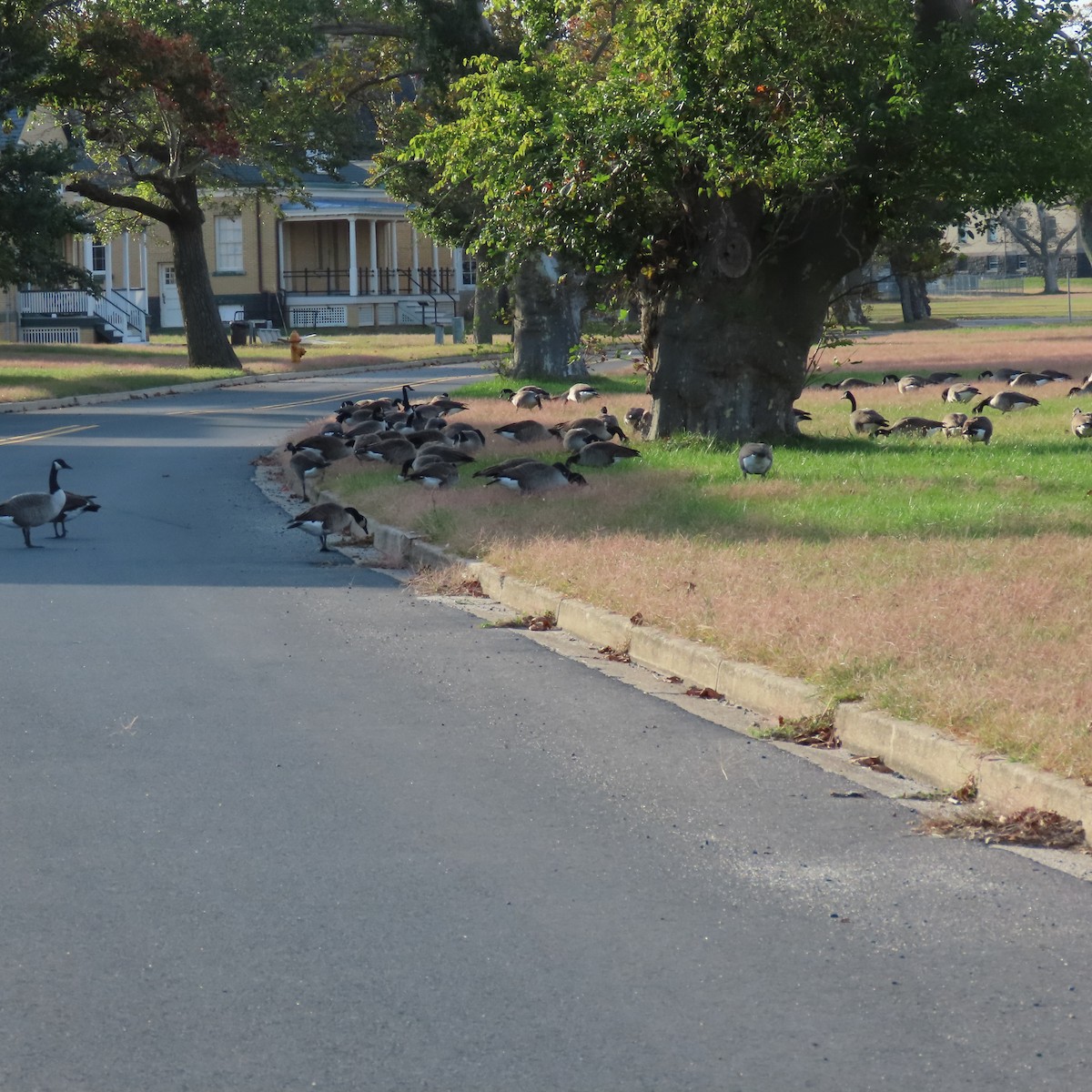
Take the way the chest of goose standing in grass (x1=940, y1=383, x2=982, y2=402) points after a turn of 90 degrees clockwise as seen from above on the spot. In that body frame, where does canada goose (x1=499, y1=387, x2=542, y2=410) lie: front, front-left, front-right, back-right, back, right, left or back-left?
left

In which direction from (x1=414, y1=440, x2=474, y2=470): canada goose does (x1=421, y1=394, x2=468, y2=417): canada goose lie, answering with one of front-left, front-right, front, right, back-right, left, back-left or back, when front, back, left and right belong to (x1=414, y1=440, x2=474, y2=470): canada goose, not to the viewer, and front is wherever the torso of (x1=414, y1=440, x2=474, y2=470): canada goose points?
right

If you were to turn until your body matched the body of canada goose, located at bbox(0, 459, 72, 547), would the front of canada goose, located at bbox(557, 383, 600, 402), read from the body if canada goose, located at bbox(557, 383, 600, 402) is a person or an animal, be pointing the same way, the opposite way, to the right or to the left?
the opposite way

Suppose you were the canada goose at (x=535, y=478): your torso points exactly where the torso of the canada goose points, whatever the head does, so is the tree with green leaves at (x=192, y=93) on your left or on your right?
on your left

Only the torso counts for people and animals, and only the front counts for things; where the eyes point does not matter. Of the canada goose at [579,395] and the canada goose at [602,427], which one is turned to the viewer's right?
the canada goose at [602,427]

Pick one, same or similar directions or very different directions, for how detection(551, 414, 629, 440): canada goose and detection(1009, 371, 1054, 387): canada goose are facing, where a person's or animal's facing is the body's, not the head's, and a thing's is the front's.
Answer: very different directions

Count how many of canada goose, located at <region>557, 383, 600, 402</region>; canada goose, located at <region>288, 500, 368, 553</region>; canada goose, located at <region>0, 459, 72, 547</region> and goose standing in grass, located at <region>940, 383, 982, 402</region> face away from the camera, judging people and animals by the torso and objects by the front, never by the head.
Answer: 0

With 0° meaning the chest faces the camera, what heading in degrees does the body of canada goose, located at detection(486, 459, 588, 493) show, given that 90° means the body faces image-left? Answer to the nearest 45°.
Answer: approximately 270°

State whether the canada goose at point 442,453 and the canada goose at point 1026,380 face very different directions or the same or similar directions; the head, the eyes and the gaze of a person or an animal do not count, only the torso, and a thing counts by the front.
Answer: same or similar directions

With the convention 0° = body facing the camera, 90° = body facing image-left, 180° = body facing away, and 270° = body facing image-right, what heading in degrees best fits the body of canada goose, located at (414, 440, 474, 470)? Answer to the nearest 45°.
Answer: approximately 90°

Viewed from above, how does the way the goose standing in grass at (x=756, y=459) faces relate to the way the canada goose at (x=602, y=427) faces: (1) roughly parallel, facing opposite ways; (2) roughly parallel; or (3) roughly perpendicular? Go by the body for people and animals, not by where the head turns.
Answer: roughly perpendicular

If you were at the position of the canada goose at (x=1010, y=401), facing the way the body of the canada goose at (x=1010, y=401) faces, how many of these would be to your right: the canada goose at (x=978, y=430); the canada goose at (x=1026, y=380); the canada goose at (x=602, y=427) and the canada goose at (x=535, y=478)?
1

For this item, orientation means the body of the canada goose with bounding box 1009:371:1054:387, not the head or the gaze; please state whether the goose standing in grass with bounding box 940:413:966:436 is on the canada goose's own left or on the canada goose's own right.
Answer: on the canada goose's own left

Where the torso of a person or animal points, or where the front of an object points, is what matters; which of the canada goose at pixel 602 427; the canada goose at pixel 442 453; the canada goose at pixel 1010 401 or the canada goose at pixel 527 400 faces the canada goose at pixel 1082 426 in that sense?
the canada goose at pixel 602 427

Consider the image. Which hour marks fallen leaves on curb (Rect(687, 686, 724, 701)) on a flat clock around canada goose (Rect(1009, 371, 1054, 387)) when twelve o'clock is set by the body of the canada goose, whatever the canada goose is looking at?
The fallen leaves on curb is roughly at 9 o'clock from the canada goose.
